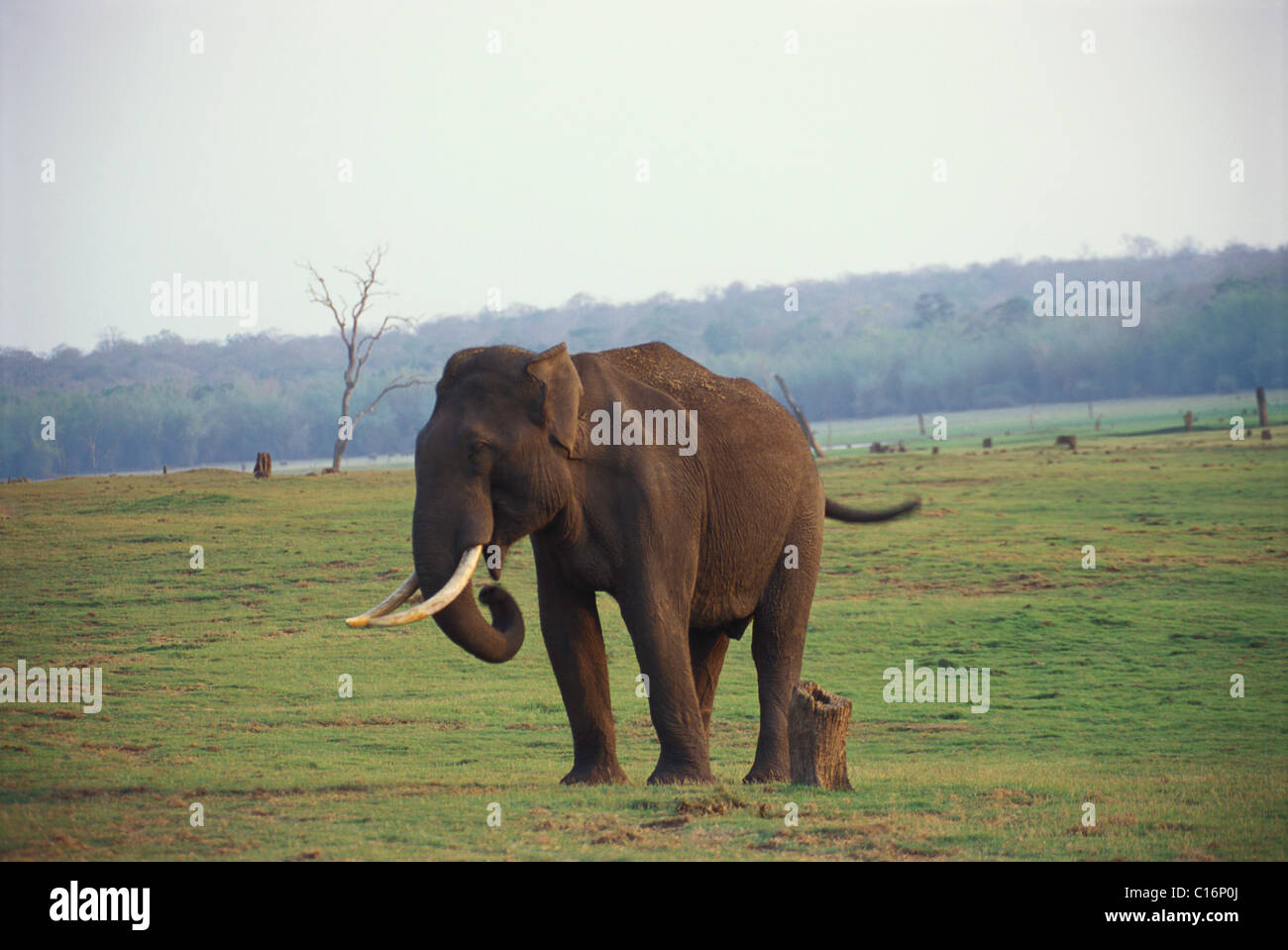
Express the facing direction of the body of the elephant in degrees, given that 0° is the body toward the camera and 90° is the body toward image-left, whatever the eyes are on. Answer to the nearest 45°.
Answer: approximately 45°
